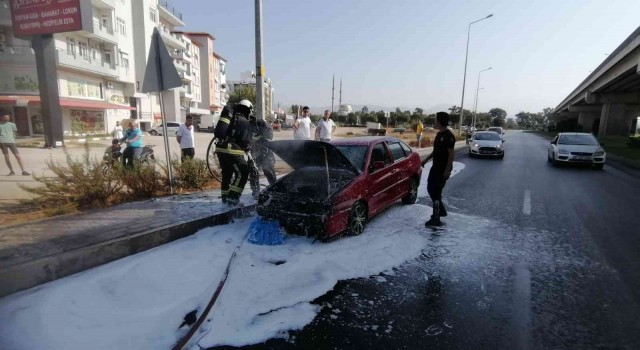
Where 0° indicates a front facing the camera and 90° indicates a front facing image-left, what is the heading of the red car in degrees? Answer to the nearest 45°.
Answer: approximately 45°

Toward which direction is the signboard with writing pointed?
toward the camera

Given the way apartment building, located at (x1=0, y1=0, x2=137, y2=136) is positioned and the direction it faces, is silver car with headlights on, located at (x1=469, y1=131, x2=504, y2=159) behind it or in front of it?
in front

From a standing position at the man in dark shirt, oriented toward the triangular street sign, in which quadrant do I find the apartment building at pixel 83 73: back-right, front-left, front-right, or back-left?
front-right

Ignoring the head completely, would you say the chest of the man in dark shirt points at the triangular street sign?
yes

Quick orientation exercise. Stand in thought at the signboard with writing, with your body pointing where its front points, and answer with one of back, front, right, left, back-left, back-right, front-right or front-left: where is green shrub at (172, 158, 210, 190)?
front

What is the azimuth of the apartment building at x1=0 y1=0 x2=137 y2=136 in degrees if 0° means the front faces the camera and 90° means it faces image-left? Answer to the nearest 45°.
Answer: approximately 315°

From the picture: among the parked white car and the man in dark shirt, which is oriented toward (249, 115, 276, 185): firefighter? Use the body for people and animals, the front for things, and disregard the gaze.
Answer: the man in dark shirt

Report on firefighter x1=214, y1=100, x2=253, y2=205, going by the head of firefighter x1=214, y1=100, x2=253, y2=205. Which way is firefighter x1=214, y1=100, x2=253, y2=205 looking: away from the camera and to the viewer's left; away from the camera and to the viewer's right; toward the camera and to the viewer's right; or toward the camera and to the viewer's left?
away from the camera and to the viewer's right

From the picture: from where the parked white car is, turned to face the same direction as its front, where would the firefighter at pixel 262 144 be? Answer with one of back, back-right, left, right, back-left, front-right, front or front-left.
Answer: left

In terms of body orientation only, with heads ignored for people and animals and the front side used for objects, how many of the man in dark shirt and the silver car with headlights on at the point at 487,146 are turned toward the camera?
1

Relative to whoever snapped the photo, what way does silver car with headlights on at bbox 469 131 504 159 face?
facing the viewer

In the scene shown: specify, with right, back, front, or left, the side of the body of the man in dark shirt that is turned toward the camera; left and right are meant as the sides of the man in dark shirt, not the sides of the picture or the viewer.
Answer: left

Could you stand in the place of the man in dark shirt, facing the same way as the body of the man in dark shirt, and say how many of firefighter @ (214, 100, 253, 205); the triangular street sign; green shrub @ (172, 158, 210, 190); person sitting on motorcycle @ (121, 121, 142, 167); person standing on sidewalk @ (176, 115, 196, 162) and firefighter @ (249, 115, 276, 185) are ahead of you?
6

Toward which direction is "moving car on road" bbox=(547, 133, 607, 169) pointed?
toward the camera
